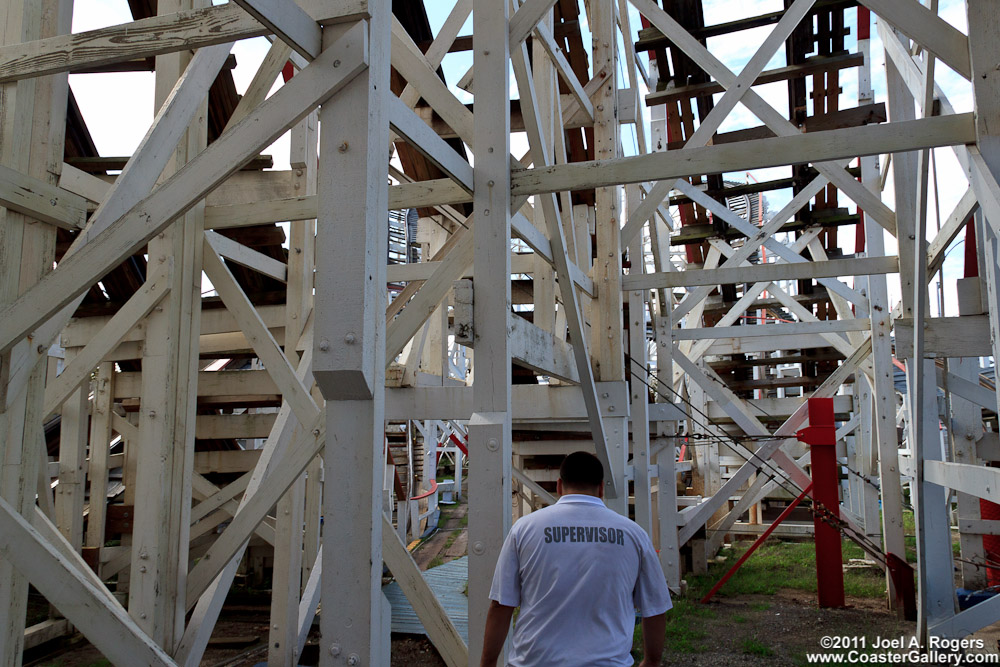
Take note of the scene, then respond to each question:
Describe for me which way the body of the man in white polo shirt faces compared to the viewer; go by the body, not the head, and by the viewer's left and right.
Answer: facing away from the viewer

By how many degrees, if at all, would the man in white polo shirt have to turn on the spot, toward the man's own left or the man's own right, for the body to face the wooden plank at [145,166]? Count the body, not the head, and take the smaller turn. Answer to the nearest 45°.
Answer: approximately 90° to the man's own left

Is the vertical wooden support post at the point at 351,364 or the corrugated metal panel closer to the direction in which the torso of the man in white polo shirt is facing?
the corrugated metal panel

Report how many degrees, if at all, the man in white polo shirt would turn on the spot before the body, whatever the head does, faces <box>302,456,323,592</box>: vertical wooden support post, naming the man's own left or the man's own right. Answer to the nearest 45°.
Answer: approximately 45° to the man's own left

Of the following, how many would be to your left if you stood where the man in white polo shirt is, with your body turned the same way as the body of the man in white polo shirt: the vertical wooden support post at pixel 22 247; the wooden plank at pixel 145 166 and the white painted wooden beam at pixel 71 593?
3

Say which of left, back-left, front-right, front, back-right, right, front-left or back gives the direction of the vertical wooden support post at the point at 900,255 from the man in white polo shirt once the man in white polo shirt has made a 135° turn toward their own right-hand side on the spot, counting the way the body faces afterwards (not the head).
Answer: left

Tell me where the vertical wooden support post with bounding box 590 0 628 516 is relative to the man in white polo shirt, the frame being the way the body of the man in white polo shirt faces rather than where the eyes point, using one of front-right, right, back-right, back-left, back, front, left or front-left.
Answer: front

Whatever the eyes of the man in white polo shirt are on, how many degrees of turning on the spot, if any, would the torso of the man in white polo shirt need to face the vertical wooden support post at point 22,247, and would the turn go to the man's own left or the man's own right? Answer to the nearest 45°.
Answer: approximately 90° to the man's own left

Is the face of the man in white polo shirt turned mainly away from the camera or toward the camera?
away from the camera

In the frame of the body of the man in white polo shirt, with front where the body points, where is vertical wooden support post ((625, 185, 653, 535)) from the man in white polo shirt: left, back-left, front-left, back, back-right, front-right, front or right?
front

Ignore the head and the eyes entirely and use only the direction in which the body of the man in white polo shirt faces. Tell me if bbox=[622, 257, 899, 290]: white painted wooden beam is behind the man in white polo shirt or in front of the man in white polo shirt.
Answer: in front

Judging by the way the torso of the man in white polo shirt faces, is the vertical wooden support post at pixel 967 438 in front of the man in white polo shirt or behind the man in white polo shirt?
in front
